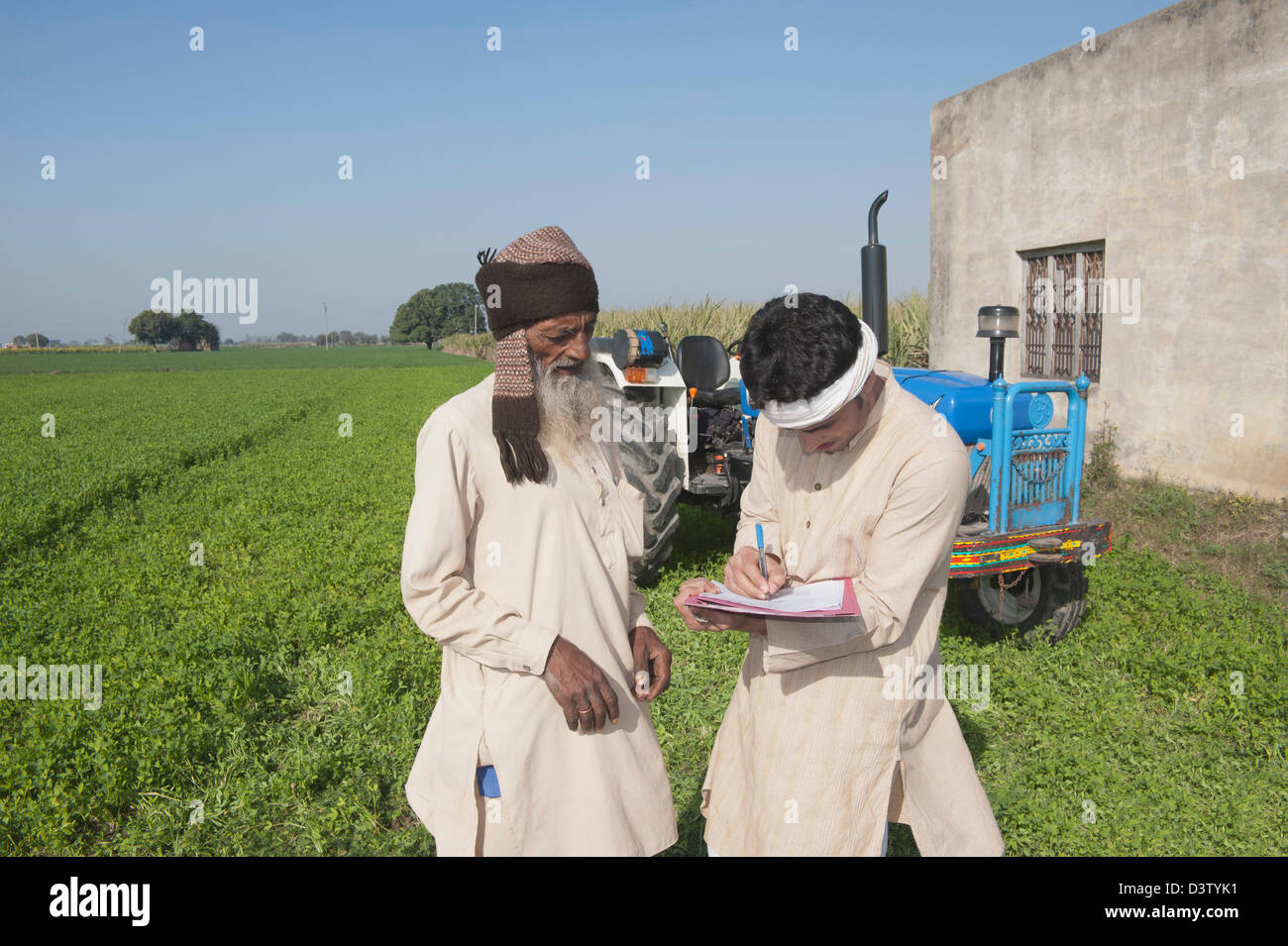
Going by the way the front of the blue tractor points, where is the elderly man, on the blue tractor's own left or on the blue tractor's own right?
on the blue tractor's own right

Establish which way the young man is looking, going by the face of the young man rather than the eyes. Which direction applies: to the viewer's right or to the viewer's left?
to the viewer's left

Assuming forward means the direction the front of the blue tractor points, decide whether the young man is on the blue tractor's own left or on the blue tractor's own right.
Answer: on the blue tractor's own right

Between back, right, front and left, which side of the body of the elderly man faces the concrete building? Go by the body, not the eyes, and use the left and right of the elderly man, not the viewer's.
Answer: left

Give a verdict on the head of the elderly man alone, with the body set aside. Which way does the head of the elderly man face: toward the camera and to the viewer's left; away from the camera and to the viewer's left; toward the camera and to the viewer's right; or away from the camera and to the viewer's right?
toward the camera and to the viewer's right
